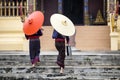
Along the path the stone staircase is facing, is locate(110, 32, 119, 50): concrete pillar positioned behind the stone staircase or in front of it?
behind

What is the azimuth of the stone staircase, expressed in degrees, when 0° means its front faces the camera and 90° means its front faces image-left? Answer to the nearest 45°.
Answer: approximately 0°
